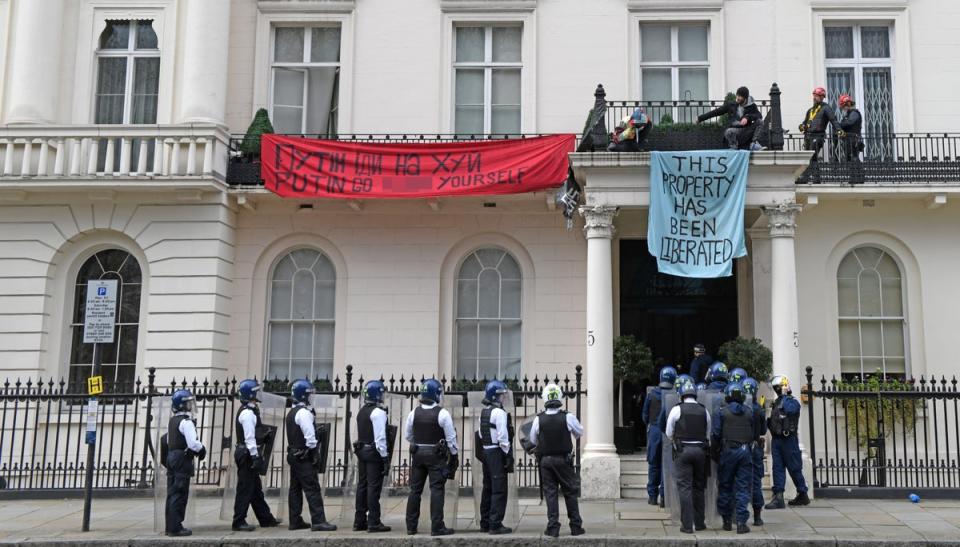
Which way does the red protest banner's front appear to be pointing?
toward the camera

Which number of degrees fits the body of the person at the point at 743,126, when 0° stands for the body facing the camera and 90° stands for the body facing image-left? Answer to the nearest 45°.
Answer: approximately 45°

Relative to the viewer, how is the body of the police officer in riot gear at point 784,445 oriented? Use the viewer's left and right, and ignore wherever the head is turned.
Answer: facing to the left of the viewer

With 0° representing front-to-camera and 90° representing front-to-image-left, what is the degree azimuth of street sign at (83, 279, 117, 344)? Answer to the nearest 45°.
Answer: approximately 0°

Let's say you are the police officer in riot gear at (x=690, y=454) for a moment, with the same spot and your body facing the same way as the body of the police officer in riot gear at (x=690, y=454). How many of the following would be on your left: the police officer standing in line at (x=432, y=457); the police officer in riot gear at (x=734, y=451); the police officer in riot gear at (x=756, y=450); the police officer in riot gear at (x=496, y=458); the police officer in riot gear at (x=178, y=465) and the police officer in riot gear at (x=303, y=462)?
4

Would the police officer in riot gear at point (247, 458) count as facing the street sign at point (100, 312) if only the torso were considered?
no

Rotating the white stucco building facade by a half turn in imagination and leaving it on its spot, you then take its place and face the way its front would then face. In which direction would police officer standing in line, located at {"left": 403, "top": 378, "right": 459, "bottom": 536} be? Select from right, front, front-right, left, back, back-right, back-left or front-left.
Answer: back

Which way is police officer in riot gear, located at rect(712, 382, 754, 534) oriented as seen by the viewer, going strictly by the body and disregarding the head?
away from the camera

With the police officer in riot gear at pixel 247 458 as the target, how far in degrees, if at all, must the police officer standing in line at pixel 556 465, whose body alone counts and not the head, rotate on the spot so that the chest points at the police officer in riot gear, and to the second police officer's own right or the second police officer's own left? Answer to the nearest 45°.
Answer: approximately 90° to the second police officer's own left

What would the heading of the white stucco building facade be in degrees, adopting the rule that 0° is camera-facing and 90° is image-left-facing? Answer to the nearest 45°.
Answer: approximately 0°

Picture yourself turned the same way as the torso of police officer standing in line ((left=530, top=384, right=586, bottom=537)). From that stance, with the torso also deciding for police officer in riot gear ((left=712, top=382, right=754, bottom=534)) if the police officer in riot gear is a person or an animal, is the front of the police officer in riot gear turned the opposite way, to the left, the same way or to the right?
the same way
